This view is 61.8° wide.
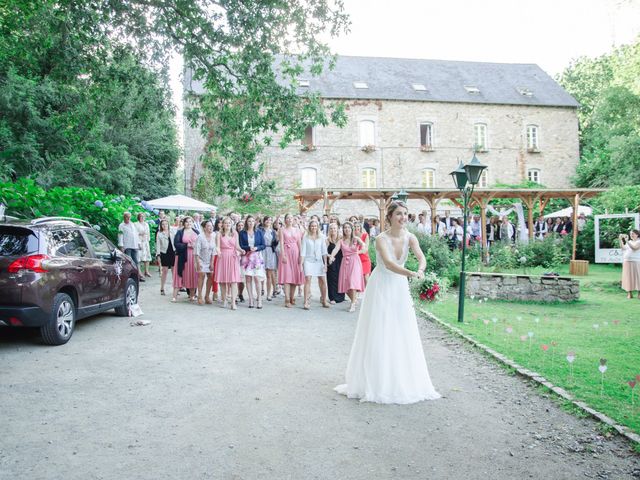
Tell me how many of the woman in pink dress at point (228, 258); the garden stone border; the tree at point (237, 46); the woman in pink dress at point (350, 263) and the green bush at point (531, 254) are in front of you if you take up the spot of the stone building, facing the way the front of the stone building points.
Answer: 5

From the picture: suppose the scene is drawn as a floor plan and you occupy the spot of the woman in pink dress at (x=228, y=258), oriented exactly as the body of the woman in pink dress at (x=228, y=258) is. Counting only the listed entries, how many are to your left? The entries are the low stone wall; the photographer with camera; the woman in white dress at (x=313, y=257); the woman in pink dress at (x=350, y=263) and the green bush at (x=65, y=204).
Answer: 4

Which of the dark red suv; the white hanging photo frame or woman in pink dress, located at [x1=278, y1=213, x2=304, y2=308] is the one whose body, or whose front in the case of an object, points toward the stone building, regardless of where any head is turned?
the dark red suv

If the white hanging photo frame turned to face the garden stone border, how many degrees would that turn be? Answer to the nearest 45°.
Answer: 0° — it already faces it

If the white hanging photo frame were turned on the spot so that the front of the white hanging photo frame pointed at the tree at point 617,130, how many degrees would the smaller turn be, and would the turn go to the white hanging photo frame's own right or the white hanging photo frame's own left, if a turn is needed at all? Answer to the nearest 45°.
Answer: approximately 180°

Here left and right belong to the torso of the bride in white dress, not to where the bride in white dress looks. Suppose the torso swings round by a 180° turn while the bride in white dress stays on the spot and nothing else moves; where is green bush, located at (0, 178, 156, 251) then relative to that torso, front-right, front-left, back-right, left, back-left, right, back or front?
front

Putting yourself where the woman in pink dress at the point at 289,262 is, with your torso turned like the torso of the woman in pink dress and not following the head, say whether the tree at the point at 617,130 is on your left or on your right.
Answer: on your left

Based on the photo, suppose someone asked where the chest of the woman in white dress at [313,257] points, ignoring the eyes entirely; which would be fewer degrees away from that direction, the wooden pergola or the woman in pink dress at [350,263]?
the woman in pink dress

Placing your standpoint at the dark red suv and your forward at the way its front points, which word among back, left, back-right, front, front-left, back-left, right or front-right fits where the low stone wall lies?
front-right

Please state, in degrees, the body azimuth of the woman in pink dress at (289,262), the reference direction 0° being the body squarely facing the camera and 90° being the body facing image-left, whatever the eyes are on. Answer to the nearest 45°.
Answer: approximately 0°

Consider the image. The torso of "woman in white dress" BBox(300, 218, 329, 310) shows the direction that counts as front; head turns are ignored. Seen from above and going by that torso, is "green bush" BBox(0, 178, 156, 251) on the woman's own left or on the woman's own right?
on the woman's own right

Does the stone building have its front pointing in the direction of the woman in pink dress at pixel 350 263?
yes

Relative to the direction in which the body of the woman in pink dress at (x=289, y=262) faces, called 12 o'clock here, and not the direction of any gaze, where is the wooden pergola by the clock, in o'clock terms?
The wooden pergola is roughly at 7 o'clock from the woman in pink dress.

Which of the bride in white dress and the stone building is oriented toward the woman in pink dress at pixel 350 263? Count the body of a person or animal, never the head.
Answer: the stone building

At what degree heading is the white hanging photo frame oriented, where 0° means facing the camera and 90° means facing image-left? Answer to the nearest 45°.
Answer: approximately 0°
